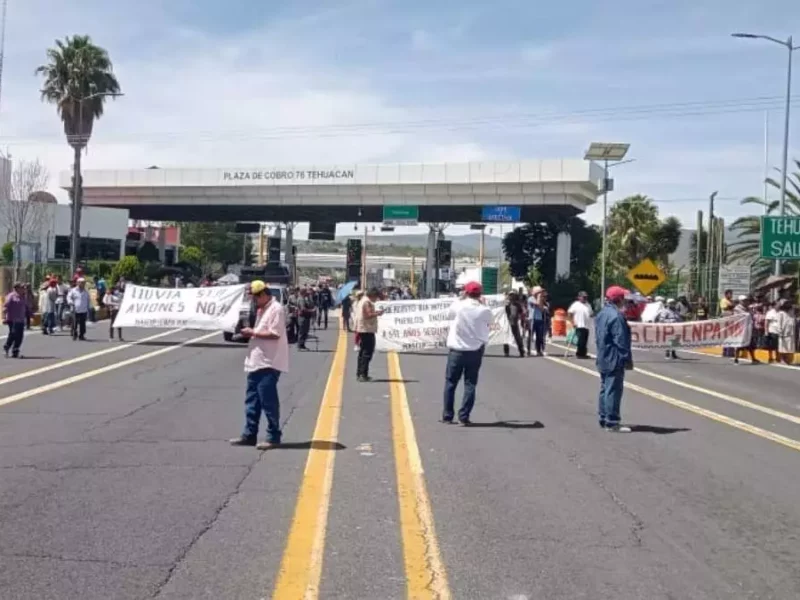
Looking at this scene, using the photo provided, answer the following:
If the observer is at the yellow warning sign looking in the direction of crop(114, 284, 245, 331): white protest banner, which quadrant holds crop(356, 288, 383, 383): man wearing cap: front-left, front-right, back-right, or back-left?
front-left

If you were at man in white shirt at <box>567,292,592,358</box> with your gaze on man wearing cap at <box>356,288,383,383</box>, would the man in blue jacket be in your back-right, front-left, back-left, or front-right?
front-left

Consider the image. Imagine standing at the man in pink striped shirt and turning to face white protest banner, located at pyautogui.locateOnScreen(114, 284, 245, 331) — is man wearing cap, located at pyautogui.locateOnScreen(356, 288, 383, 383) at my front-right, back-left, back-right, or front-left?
front-right

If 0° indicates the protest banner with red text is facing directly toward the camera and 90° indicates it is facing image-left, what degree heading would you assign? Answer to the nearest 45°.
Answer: approximately 0°

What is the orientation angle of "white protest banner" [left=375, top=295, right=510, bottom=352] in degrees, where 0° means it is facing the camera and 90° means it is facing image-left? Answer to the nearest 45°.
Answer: approximately 0°

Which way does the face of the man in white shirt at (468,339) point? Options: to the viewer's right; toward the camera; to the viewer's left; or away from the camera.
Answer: away from the camera

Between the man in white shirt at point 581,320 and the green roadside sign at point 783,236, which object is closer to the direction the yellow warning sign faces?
the man in white shirt

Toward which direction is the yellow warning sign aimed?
toward the camera

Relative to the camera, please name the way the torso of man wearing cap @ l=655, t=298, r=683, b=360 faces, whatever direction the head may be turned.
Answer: toward the camera

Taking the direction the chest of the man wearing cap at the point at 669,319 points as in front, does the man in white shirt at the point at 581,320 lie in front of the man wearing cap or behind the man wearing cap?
in front

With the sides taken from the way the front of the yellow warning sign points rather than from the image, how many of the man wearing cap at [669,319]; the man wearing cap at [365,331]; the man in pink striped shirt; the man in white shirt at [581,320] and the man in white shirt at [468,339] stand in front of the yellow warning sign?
5

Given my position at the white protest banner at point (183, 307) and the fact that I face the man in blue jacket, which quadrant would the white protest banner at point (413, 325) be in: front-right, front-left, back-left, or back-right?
front-left
